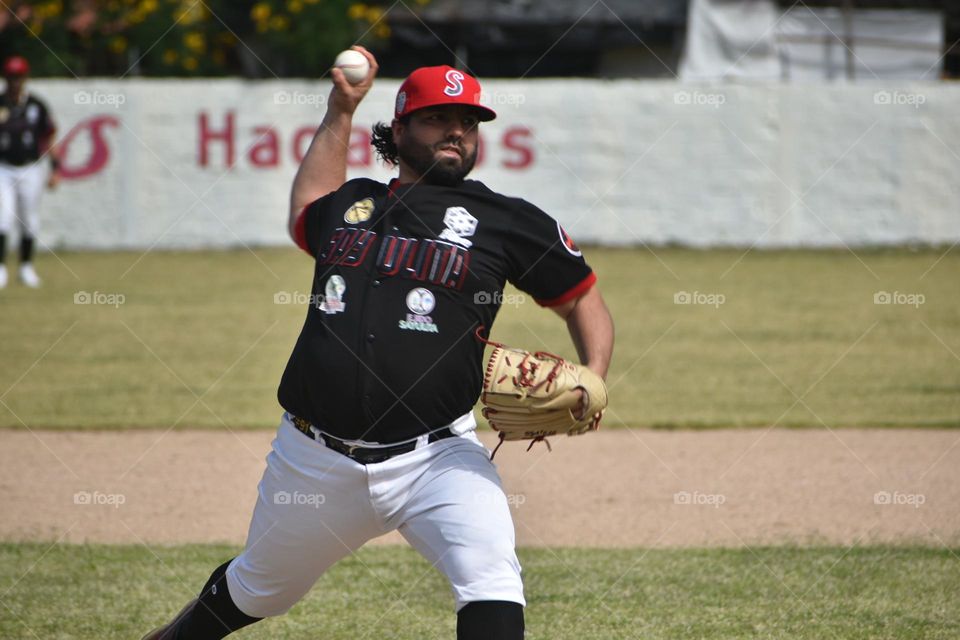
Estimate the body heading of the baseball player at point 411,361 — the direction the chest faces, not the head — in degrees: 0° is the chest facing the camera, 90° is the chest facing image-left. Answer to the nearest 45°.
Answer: approximately 0°

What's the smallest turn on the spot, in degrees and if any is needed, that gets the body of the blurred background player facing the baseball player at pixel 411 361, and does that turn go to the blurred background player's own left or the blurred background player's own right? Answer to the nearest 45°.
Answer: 0° — they already face them

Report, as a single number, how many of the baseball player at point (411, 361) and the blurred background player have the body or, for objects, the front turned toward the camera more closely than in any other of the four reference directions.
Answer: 2

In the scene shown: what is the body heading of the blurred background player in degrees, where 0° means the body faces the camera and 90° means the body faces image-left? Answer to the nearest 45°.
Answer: approximately 0°

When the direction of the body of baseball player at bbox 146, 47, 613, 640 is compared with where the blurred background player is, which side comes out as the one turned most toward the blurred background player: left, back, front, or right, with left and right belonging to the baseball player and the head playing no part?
back
